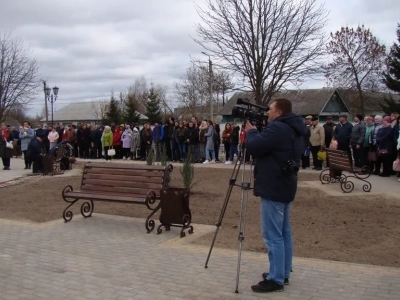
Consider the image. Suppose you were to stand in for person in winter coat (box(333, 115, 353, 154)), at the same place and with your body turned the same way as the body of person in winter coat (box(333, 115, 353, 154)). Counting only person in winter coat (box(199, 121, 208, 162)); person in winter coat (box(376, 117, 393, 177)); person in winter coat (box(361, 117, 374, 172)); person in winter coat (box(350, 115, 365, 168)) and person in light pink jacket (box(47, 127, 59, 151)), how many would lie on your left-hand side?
3

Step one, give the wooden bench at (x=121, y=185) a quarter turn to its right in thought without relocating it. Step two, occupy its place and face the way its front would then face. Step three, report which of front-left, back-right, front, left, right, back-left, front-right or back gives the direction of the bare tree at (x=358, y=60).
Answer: right

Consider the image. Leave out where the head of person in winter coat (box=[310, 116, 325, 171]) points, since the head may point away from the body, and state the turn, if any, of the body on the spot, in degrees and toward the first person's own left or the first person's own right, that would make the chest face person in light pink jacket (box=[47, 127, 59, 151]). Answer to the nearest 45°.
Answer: approximately 45° to the first person's own right

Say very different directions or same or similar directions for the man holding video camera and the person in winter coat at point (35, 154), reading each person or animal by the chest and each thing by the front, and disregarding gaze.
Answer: very different directions

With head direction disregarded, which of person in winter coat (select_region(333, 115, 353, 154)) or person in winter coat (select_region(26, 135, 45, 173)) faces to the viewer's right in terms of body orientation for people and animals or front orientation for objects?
person in winter coat (select_region(26, 135, 45, 173))

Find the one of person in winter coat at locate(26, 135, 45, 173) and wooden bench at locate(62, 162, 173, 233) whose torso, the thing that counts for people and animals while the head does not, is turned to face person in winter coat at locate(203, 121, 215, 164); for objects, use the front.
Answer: person in winter coat at locate(26, 135, 45, 173)

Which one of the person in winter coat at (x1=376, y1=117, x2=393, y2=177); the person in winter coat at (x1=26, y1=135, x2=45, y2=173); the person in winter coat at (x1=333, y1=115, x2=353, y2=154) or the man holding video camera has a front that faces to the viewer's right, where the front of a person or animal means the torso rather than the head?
the person in winter coat at (x1=26, y1=135, x2=45, y2=173)

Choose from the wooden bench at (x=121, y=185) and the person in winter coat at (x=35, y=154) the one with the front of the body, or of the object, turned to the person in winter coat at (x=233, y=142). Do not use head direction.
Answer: the person in winter coat at (x=35, y=154)

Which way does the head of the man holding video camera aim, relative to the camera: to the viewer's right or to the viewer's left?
to the viewer's left

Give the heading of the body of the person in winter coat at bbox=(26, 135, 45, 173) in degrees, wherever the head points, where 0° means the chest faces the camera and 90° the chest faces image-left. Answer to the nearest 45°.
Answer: approximately 270°
